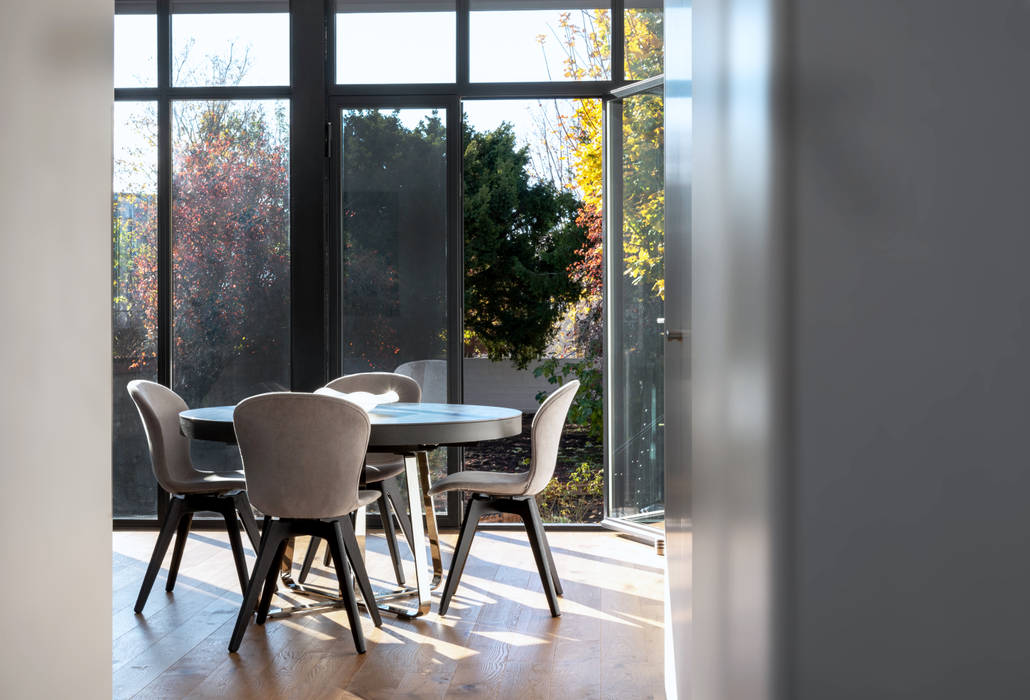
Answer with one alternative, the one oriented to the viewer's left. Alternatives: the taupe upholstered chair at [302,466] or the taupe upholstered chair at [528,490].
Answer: the taupe upholstered chair at [528,490]

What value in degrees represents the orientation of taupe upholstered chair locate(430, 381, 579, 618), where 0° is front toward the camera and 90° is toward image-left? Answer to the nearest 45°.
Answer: approximately 90°

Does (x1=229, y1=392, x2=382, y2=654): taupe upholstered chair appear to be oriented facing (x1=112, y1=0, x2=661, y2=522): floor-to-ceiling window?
yes

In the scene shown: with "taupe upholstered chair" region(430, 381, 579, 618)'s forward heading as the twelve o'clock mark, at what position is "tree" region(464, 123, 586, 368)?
The tree is roughly at 3 o'clock from the taupe upholstered chair.

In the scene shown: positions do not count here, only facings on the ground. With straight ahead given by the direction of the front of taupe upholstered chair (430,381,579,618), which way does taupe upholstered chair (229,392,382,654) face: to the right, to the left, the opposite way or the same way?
to the right

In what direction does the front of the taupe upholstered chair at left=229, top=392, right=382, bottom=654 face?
away from the camera

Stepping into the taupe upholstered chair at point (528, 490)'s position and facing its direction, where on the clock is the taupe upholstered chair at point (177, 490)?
the taupe upholstered chair at point (177, 490) is roughly at 12 o'clock from the taupe upholstered chair at point (528, 490).

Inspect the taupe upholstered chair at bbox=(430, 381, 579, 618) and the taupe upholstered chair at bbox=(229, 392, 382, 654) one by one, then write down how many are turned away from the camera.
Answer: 1
